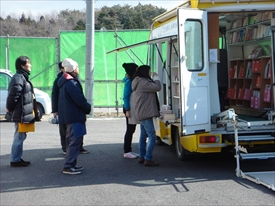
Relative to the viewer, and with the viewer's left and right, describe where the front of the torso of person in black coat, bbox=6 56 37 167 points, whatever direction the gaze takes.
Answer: facing to the right of the viewer

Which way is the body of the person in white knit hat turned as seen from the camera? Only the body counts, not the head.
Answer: to the viewer's right

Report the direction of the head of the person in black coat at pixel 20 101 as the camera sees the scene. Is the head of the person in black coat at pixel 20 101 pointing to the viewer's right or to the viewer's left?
to the viewer's right

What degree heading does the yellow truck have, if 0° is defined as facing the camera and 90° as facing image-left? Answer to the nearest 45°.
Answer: approximately 135°
